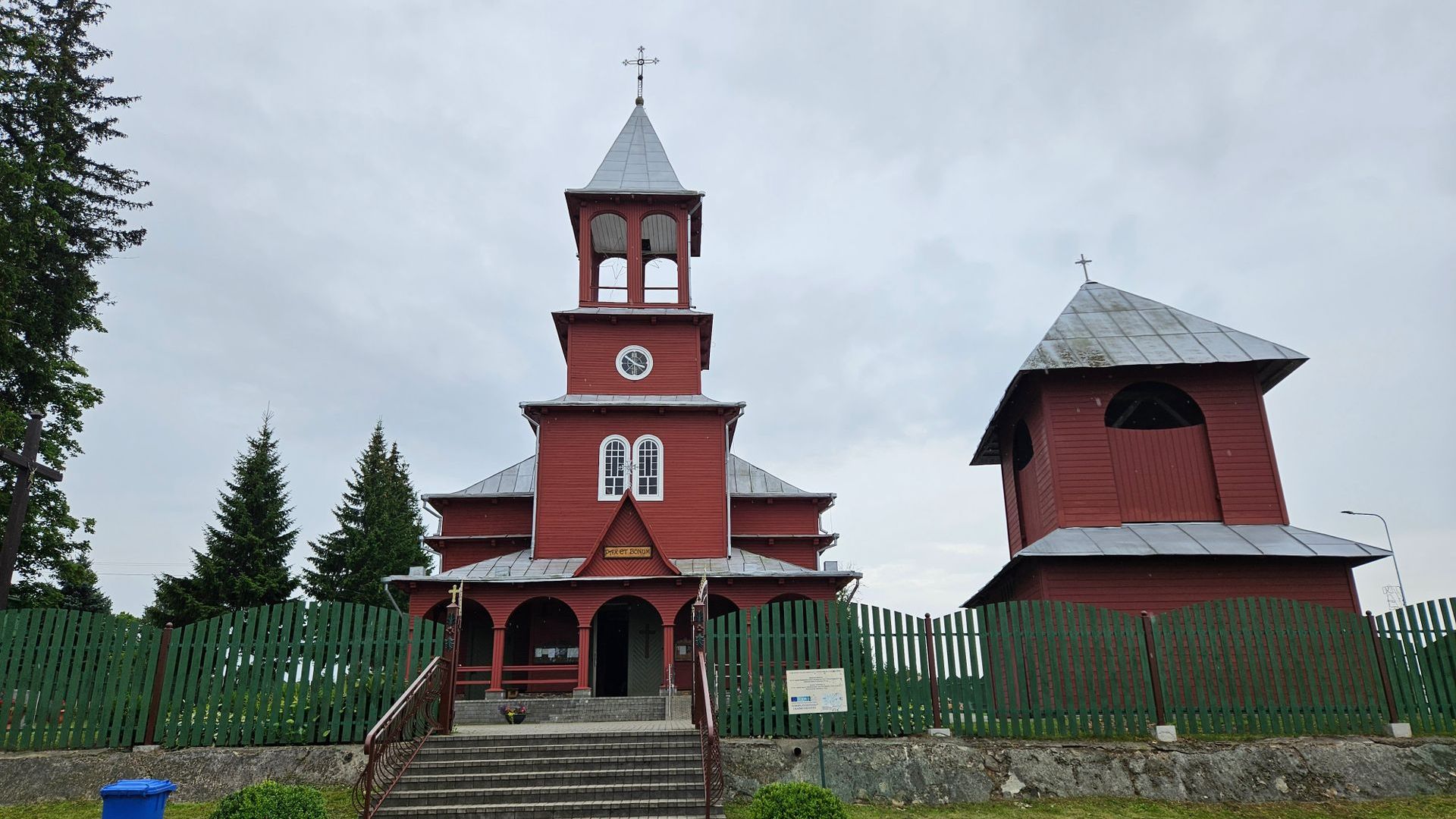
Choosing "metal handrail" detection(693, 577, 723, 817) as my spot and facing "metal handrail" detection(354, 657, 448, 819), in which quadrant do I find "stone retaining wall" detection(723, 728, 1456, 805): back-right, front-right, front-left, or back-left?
back-right

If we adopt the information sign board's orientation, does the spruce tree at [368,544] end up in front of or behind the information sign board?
behind

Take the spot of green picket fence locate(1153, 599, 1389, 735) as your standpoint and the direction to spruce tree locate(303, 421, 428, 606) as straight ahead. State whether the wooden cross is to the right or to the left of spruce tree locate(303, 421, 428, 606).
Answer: left

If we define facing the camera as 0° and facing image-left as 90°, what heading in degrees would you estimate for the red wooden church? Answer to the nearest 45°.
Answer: approximately 0°

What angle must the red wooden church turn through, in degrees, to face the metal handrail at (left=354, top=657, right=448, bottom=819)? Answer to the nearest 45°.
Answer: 0° — it already faces it

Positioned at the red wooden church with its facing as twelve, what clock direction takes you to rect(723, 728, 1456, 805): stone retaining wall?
The stone retaining wall is roughly at 11 o'clock from the red wooden church.

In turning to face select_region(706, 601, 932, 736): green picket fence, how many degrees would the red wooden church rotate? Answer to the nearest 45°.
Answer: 0° — it already faces it

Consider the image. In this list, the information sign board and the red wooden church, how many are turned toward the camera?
2

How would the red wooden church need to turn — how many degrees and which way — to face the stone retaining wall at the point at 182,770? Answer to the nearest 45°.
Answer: approximately 45° to its right

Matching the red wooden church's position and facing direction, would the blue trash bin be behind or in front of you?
in front

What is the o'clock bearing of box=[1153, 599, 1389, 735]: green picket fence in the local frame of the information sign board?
The green picket fence is roughly at 8 o'clock from the information sign board.

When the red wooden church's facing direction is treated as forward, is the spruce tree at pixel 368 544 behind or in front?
behind

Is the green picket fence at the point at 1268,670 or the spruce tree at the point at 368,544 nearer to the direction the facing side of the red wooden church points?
the green picket fence

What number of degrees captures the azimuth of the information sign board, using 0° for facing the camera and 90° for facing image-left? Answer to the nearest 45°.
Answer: approximately 0°

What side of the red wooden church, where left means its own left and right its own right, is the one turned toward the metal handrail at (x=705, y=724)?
front
